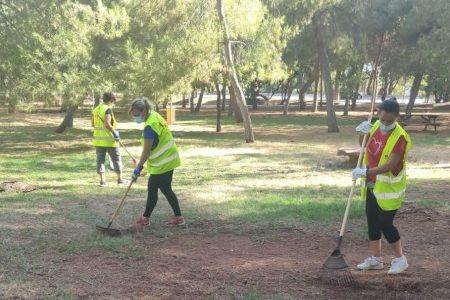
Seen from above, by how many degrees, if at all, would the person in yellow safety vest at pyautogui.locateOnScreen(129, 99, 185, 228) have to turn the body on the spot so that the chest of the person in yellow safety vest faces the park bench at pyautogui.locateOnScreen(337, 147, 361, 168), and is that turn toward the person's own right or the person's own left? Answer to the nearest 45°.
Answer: approximately 135° to the person's own right

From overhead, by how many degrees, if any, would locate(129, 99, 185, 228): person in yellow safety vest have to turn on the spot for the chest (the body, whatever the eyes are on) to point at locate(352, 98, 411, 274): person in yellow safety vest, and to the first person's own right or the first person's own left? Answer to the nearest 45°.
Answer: approximately 135° to the first person's own left

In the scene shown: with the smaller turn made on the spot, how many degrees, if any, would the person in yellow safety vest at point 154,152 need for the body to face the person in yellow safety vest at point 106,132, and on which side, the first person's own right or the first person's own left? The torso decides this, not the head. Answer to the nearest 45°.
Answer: approximately 90° to the first person's own right

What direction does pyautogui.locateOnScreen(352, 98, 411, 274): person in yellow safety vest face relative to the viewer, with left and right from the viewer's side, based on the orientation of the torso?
facing the viewer and to the left of the viewer

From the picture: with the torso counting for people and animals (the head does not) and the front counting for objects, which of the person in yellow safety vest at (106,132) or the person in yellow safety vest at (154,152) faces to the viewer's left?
the person in yellow safety vest at (154,152)

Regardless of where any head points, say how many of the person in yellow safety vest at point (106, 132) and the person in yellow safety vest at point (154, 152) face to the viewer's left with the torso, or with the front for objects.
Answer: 1

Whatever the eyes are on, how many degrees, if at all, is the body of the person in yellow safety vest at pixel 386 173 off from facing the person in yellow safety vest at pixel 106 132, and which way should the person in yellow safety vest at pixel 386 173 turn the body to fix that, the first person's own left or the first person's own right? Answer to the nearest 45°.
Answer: approximately 90° to the first person's own right

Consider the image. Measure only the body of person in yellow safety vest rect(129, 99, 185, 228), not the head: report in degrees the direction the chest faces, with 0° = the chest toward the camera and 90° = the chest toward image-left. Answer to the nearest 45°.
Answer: approximately 90°

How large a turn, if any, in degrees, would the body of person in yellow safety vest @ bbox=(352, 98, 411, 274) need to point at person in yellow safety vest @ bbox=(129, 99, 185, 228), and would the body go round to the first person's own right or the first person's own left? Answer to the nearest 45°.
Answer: approximately 45° to the first person's own right
